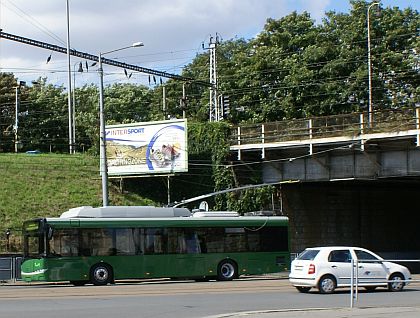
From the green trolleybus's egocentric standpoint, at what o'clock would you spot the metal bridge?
The metal bridge is roughly at 6 o'clock from the green trolleybus.

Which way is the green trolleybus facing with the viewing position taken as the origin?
facing the viewer and to the left of the viewer

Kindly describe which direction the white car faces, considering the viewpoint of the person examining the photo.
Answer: facing away from the viewer and to the right of the viewer

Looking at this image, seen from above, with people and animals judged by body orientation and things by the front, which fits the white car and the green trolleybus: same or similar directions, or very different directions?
very different directions
